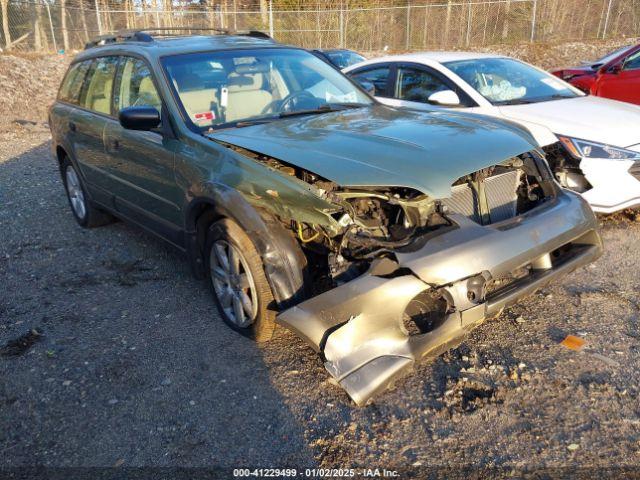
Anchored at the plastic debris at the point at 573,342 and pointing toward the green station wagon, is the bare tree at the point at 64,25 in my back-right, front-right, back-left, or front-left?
front-right

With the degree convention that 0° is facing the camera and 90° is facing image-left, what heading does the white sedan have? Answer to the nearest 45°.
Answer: approximately 315°

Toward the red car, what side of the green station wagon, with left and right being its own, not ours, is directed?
left

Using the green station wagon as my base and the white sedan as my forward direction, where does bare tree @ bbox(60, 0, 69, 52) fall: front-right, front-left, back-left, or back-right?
front-left

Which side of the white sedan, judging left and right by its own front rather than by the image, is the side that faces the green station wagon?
right

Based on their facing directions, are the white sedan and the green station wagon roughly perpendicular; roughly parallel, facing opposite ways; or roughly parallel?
roughly parallel

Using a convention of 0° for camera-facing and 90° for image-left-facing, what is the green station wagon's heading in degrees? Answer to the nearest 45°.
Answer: approximately 315°

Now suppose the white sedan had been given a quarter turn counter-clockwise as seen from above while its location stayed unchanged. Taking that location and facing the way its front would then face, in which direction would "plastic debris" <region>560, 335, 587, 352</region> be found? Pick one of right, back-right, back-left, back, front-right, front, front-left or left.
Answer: back-right

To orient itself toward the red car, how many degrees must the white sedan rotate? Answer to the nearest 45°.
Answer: approximately 135° to its left

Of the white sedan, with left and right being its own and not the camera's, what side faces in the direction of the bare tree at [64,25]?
back

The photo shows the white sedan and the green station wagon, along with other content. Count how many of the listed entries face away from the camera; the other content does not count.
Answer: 0

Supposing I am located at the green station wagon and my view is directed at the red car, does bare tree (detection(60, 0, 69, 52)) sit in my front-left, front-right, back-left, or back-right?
front-left
